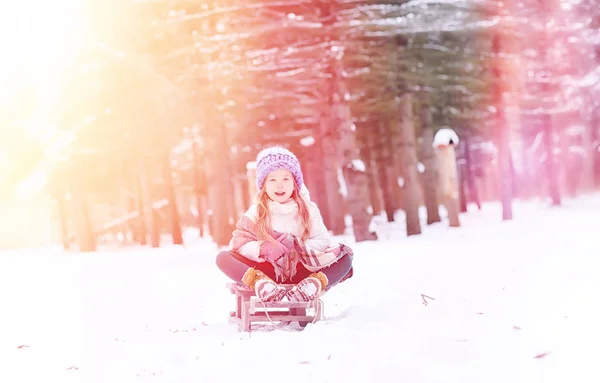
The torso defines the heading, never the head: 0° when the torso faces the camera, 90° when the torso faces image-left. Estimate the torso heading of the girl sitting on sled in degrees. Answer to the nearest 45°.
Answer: approximately 0°
